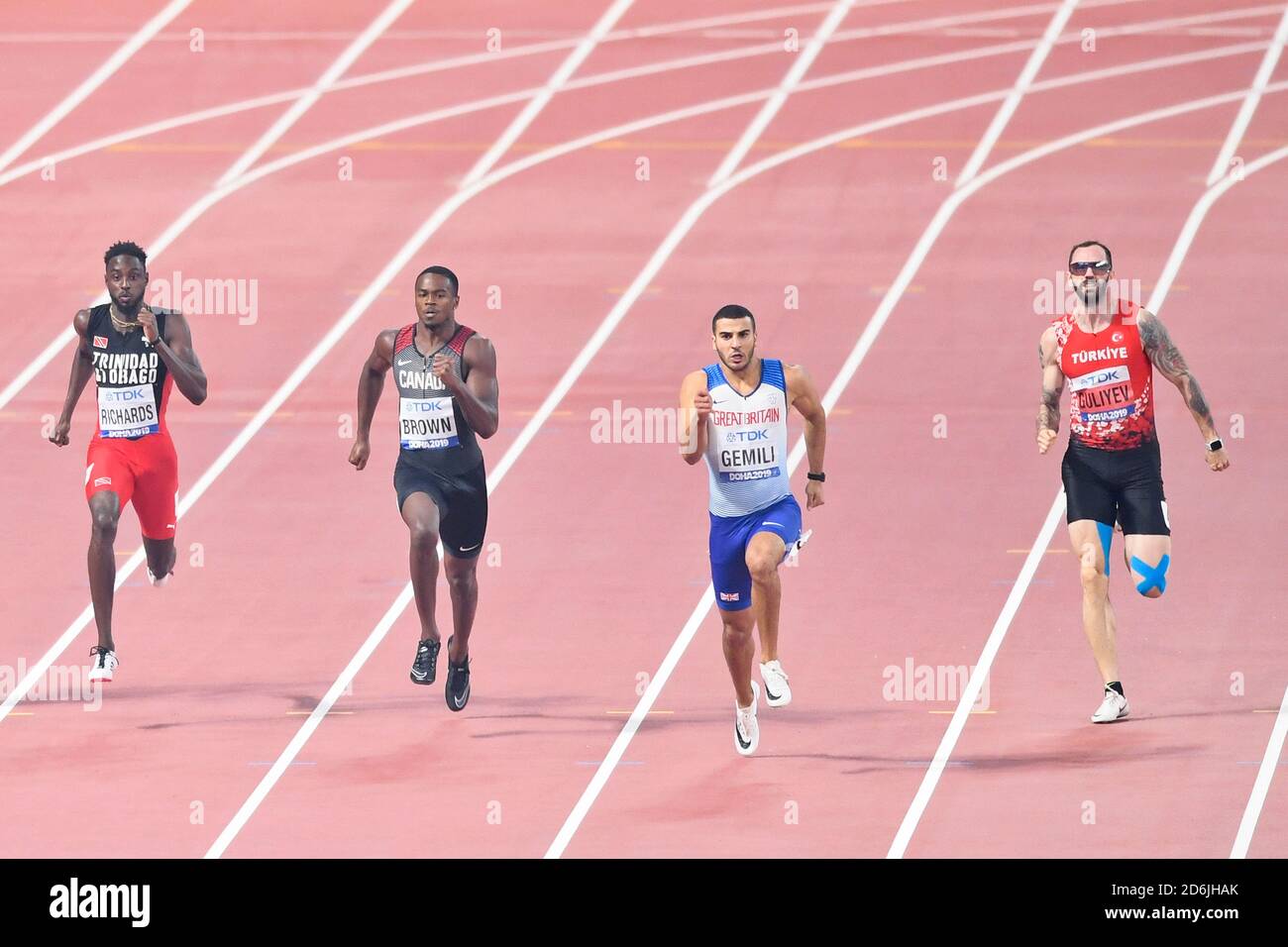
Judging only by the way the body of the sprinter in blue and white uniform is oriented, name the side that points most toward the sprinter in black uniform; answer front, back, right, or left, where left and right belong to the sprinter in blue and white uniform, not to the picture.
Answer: right

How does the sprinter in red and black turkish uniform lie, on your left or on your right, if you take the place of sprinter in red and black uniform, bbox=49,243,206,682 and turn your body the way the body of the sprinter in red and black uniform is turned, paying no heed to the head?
on your left

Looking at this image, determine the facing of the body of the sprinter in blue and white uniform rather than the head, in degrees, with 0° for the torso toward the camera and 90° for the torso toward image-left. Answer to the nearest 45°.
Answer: approximately 0°

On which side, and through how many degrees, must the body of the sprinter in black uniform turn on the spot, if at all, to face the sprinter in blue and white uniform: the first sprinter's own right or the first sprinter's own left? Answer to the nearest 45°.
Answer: approximately 45° to the first sprinter's own left

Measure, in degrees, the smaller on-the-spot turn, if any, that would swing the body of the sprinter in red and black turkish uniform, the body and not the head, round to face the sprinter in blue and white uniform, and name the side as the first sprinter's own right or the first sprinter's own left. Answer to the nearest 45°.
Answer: approximately 45° to the first sprinter's own right

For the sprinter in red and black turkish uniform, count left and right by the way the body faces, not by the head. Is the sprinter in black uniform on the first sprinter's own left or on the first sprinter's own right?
on the first sprinter's own right

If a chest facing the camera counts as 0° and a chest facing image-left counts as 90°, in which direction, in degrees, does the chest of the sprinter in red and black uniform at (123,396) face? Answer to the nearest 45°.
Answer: approximately 0°

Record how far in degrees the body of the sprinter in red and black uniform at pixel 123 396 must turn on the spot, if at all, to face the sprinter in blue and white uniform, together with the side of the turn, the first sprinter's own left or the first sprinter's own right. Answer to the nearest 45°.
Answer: approximately 45° to the first sprinter's own left
